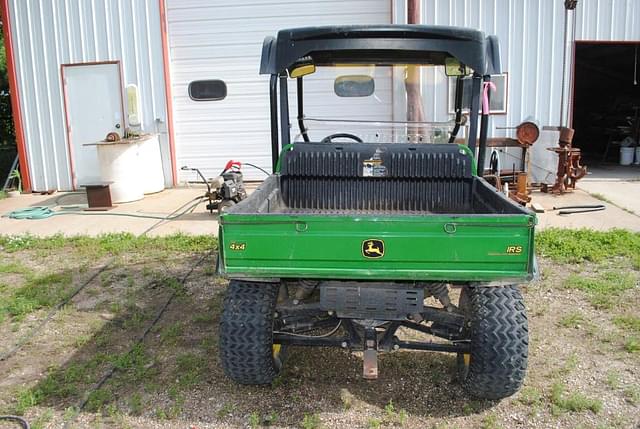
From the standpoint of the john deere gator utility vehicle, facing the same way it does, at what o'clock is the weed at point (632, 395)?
The weed is roughly at 3 o'clock from the john deere gator utility vehicle.

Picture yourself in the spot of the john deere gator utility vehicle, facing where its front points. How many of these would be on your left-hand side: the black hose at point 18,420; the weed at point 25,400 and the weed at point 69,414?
3

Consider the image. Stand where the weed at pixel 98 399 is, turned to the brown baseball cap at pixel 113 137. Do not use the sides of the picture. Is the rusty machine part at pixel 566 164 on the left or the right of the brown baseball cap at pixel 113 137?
right

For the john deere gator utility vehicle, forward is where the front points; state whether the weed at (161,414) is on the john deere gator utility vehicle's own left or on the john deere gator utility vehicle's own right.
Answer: on the john deere gator utility vehicle's own left

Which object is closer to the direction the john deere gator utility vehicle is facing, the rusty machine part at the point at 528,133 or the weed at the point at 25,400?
the rusty machine part

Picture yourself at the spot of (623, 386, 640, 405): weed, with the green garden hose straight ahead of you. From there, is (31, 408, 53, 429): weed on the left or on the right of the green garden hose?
left

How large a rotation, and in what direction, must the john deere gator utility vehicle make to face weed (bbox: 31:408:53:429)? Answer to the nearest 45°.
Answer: approximately 90° to its left

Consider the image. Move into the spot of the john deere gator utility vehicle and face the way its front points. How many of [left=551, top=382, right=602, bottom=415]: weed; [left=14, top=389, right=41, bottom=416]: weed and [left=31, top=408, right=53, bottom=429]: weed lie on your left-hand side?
2

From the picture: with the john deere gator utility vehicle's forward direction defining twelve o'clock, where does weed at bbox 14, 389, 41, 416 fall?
The weed is roughly at 9 o'clock from the john deere gator utility vehicle.

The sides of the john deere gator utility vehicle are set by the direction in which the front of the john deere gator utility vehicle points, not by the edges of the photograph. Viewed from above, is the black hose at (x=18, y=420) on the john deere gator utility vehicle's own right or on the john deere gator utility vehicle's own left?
on the john deere gator utility vehicle's own left

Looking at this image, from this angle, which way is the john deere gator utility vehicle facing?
away from the camera

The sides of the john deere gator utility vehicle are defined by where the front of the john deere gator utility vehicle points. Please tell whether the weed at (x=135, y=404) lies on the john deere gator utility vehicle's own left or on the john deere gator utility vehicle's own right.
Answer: on the john deere gator utility vehicle's own left

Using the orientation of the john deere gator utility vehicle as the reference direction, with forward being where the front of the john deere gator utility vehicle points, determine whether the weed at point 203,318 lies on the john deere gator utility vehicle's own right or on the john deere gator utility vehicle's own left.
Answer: on the john deere gator utility vehicle's own left

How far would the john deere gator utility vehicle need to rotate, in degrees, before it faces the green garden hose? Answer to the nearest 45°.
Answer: approximately 45° to its left
